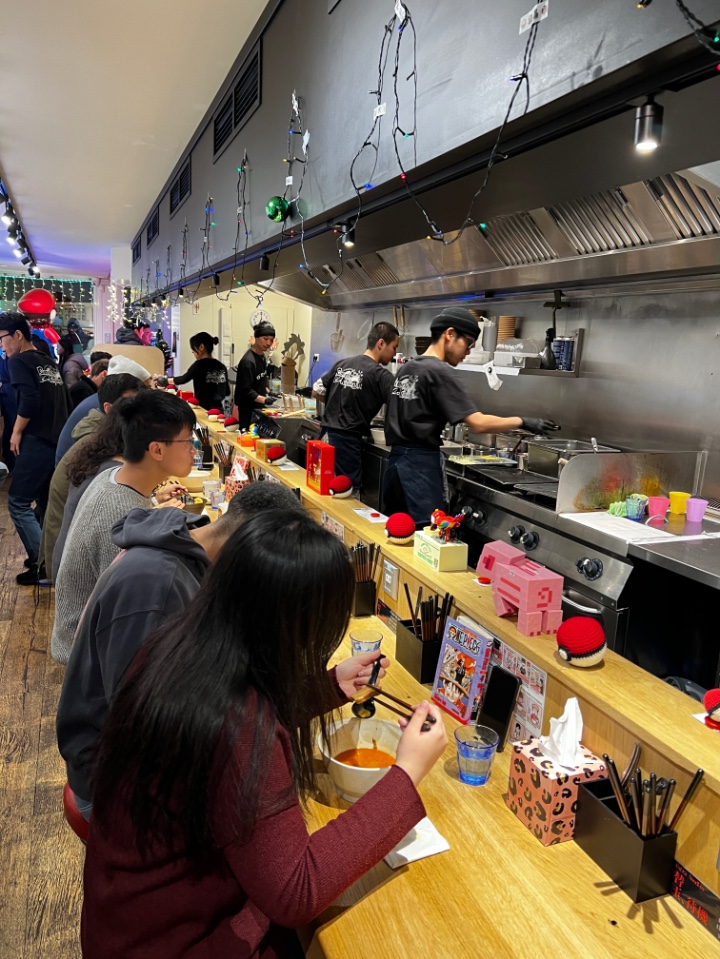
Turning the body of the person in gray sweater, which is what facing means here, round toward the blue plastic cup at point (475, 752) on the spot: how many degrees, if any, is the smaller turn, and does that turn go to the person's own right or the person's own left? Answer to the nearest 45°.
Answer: approximately 45° to the person's own right

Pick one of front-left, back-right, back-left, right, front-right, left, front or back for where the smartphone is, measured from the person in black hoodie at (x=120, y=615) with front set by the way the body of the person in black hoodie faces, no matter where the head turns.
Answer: front

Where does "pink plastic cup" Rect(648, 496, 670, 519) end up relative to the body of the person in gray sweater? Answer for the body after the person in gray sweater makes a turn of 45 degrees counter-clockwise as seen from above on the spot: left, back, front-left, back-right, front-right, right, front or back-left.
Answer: front-right

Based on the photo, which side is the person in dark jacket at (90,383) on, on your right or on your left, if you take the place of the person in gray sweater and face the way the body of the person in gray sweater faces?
on your left

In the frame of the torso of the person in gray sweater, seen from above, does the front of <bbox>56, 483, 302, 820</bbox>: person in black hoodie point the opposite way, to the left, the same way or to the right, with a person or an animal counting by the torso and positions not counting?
the same way

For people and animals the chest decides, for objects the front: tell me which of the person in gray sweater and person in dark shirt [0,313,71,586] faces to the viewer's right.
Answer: the person in gray sweater

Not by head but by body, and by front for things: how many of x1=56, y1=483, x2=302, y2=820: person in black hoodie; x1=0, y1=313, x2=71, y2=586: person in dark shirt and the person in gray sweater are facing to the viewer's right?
2

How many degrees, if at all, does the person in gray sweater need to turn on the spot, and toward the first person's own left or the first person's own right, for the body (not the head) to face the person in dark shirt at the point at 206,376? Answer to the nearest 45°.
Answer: approximately 90° to the first person's own left

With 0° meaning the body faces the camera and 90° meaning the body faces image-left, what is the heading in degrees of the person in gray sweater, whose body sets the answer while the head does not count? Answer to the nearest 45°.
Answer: approximately 270°

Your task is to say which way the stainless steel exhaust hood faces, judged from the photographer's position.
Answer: facing the viewer and to the left of the viewer

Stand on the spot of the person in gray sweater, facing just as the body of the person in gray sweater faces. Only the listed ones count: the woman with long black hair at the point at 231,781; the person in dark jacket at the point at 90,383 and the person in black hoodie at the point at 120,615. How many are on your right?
2

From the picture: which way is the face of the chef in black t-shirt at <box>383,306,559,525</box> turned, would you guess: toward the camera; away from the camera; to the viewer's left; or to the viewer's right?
to the viewer's right

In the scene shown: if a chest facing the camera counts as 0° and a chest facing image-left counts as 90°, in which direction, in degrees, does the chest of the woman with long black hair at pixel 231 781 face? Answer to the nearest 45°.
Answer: approximately 225°

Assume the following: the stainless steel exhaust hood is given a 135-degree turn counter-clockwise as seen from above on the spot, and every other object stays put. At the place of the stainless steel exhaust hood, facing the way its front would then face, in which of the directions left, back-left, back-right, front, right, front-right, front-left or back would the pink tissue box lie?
right
